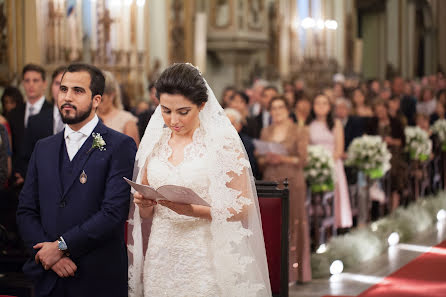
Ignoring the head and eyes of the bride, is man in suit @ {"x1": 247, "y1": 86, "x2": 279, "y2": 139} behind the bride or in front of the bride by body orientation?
behind

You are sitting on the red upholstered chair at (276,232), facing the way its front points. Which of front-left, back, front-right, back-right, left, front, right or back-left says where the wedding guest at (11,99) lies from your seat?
back-right

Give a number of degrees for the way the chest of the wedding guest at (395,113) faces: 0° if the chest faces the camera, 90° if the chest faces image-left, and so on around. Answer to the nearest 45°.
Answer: approximately 45°

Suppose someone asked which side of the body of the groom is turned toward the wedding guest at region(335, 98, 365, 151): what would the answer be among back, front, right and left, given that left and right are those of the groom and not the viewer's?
back

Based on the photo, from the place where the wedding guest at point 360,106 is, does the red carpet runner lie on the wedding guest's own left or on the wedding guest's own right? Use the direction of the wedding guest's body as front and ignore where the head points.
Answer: on the wedding guest's own left

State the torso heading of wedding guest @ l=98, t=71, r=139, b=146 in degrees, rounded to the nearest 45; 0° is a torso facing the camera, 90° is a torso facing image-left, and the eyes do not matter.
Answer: approximately 45°

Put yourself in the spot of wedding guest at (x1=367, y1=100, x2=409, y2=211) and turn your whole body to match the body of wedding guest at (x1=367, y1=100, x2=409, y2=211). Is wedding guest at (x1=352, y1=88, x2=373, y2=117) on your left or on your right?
on your right

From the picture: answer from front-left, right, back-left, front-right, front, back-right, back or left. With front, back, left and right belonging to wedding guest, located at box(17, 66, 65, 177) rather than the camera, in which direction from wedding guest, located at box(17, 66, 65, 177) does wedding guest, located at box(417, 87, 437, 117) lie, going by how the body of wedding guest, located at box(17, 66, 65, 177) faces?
back-left

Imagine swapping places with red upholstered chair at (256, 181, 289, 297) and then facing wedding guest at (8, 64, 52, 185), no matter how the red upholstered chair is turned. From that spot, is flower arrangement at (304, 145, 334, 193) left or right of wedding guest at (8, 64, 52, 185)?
right

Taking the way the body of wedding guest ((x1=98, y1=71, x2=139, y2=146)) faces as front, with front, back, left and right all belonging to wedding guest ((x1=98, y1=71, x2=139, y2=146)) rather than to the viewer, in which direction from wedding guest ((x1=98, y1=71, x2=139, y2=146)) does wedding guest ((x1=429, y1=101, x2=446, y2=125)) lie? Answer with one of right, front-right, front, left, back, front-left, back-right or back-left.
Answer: back
